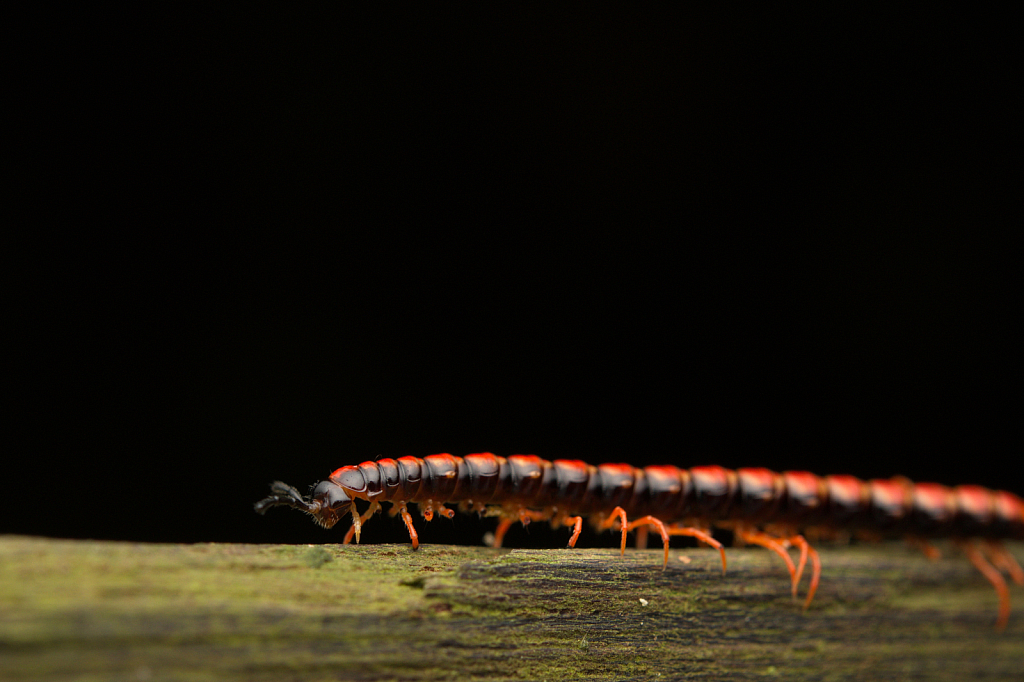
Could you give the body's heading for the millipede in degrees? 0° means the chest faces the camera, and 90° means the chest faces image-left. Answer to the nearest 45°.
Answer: approximately 90°
